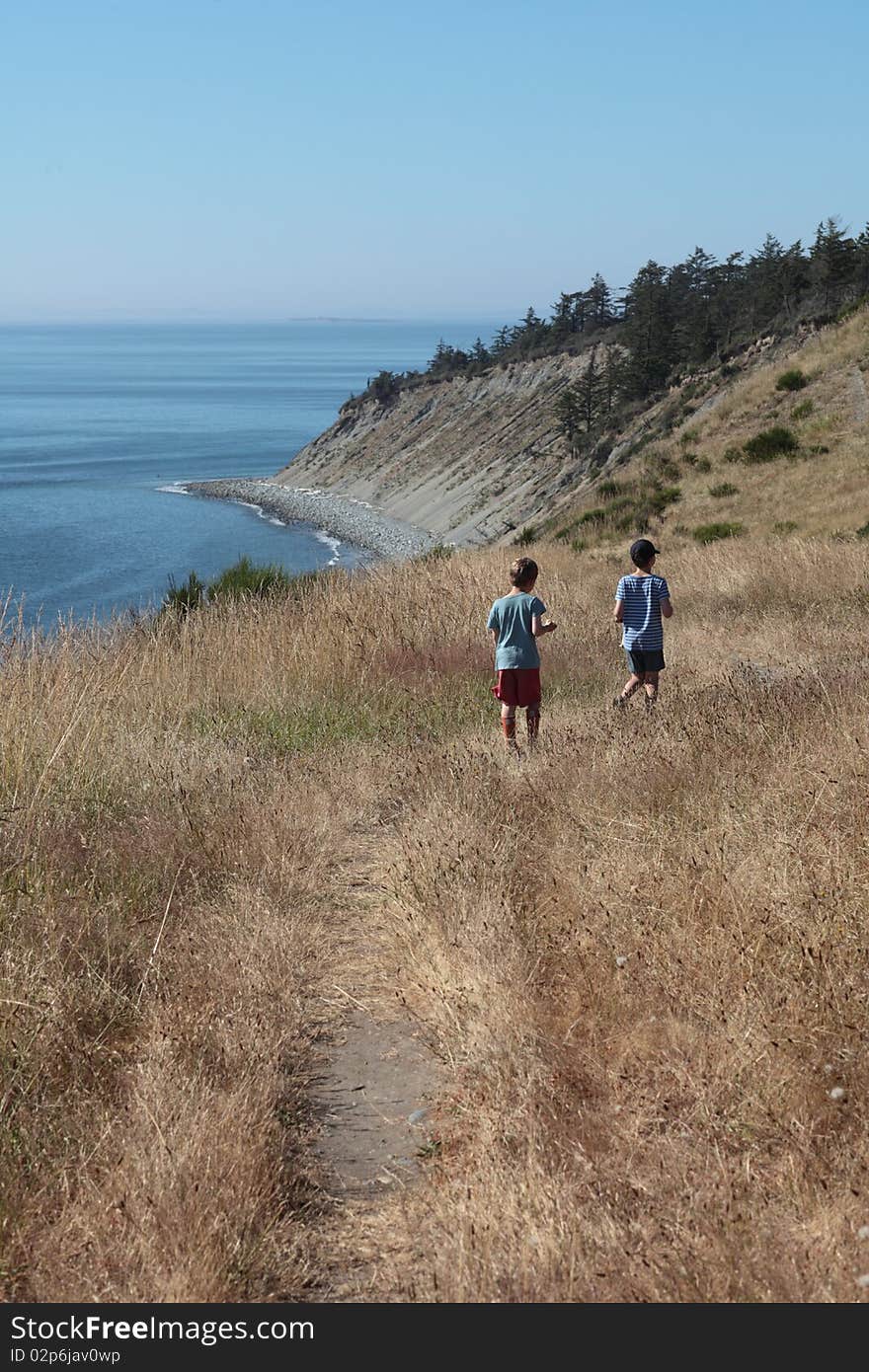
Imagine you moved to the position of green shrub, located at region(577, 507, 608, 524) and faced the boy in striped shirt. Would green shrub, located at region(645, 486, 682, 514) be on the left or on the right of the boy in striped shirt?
left

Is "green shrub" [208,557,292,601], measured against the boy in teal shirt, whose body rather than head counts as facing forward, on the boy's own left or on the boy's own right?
on the boy's own left

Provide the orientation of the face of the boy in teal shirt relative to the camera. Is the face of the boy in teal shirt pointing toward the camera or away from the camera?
away from the camera

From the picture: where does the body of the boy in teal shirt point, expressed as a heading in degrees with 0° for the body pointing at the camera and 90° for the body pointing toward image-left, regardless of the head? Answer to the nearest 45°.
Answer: approximately 225°

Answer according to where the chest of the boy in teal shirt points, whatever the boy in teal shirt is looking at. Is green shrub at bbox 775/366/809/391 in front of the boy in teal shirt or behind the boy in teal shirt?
in front

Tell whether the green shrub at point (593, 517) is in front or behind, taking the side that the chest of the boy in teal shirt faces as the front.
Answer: in front
